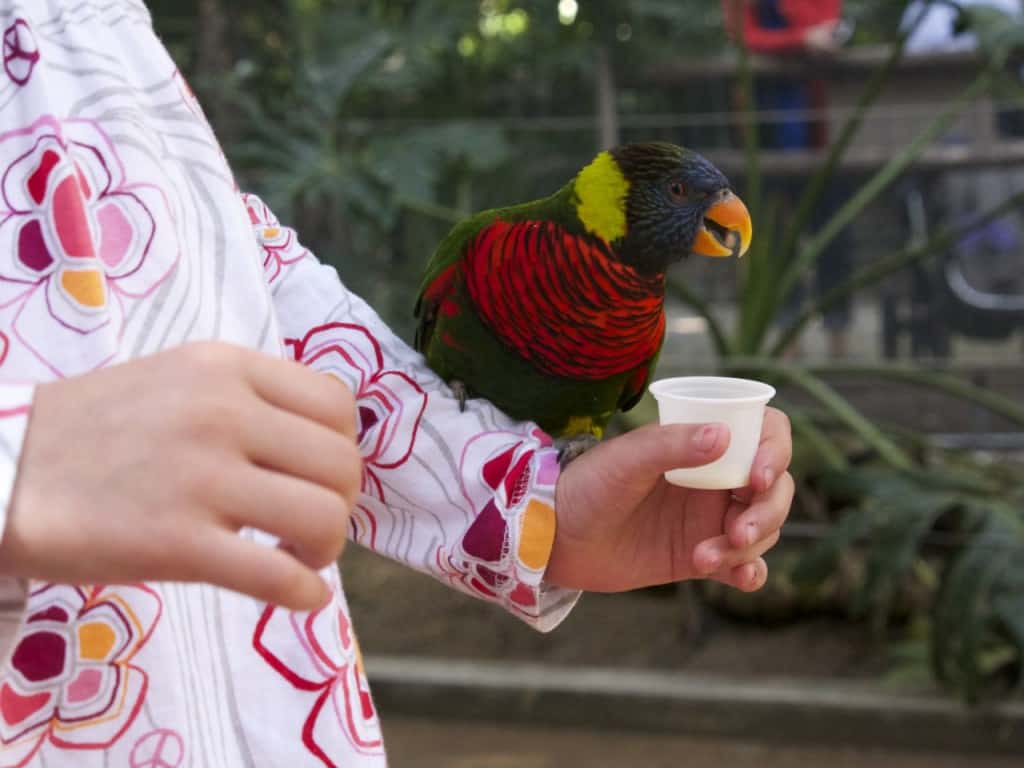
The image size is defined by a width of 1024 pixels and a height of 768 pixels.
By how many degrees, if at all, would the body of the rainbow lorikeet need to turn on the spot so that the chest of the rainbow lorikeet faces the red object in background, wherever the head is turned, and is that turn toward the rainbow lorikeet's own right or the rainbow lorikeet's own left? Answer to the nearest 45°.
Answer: approximately 135° to the rainbow lorikeet's own left

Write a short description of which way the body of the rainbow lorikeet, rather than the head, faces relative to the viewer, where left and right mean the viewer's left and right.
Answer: facing the viewer and to the right of the viewer
